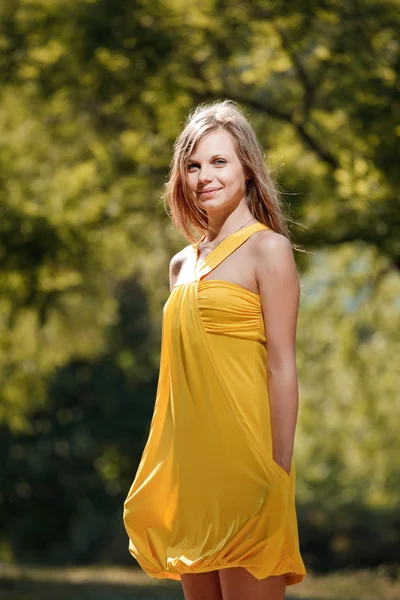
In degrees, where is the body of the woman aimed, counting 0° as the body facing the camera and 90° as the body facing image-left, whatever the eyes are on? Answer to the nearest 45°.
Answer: approximately 45°
